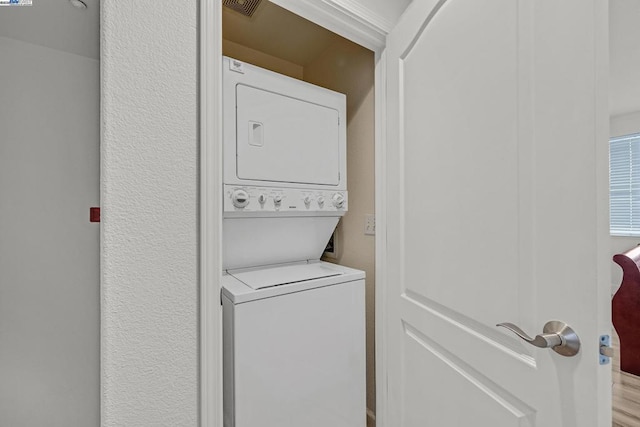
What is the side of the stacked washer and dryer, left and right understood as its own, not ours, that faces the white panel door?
front

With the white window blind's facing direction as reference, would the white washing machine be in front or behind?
in front

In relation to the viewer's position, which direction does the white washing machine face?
facing the viewer and to the right of the viewer

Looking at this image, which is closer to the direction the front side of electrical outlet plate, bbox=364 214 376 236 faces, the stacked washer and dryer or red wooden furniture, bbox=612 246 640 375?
the stacked washer and dryer

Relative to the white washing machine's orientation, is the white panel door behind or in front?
in front

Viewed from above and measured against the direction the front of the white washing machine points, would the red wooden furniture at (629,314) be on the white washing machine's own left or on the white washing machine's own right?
on the white washing machine's own left

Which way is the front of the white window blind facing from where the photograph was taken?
facing the viewer and to the left of the viewer

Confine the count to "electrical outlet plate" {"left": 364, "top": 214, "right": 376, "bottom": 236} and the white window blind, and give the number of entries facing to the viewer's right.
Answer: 0

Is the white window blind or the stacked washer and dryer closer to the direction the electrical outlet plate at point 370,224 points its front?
the stacked washer and dryer

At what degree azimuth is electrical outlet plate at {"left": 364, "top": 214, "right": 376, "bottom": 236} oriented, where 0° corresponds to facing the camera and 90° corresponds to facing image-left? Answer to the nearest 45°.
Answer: approximately 45°
